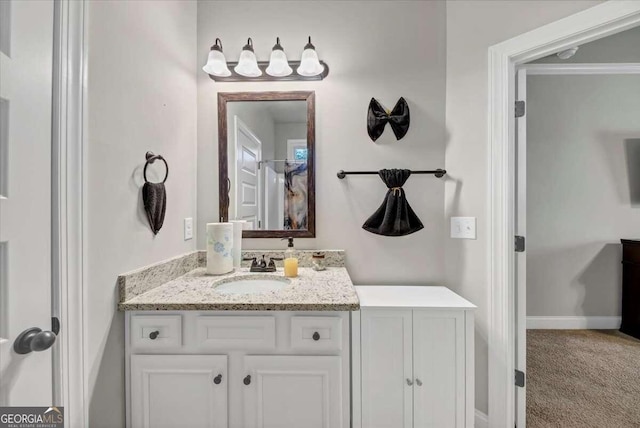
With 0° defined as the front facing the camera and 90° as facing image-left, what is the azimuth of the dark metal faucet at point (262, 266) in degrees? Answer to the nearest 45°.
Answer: approximately 0°

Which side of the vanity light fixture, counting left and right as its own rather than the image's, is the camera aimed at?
front

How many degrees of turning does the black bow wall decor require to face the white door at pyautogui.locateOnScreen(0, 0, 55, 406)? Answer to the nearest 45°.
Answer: approximately 45° to its right

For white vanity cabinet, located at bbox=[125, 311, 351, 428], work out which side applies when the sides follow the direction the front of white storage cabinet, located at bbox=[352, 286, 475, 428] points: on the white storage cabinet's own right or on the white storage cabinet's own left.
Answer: on the white storage cabinet's own right

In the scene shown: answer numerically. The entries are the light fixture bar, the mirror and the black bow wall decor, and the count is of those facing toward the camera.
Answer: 3

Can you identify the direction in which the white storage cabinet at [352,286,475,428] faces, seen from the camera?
facing the viewer

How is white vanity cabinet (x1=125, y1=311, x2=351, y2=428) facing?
toward the camera

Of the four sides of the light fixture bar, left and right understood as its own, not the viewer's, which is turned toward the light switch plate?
left
